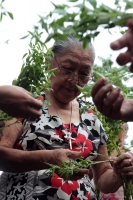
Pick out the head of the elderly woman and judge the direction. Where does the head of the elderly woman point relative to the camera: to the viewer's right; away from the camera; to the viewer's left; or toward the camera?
toward the camera

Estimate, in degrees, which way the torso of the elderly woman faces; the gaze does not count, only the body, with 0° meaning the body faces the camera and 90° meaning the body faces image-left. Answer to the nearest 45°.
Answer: approximately 0°
